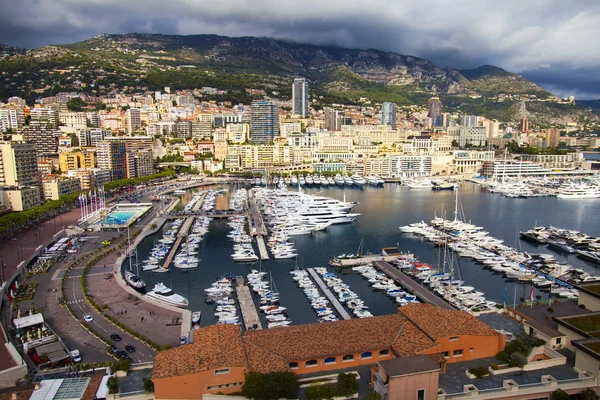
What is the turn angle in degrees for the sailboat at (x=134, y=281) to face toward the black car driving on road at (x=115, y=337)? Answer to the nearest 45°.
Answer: approximately 135° to its left

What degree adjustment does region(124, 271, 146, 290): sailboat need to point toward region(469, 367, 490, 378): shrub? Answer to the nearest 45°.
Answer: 0° — it already faces it

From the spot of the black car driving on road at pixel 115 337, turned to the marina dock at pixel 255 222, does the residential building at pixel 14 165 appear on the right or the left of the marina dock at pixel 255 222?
left

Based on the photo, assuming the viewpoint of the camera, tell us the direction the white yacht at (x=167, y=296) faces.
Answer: facing the viewer and to the right of the viewer

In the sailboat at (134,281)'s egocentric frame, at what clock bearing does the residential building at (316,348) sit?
The residential building is roughly at 1 o'clock from the sailboat.

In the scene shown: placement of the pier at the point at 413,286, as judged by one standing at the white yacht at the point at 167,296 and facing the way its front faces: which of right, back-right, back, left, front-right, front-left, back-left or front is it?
front-left
